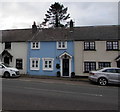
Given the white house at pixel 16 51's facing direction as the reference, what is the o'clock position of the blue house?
The blue house is roughly at 10 o'clock from the white house.

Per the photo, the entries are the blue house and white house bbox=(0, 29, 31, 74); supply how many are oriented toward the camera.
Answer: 2

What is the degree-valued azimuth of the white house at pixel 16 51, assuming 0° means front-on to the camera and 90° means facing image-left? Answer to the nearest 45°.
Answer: approximately 0°

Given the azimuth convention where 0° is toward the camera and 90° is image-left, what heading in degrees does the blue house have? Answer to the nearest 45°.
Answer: approximately 0°
